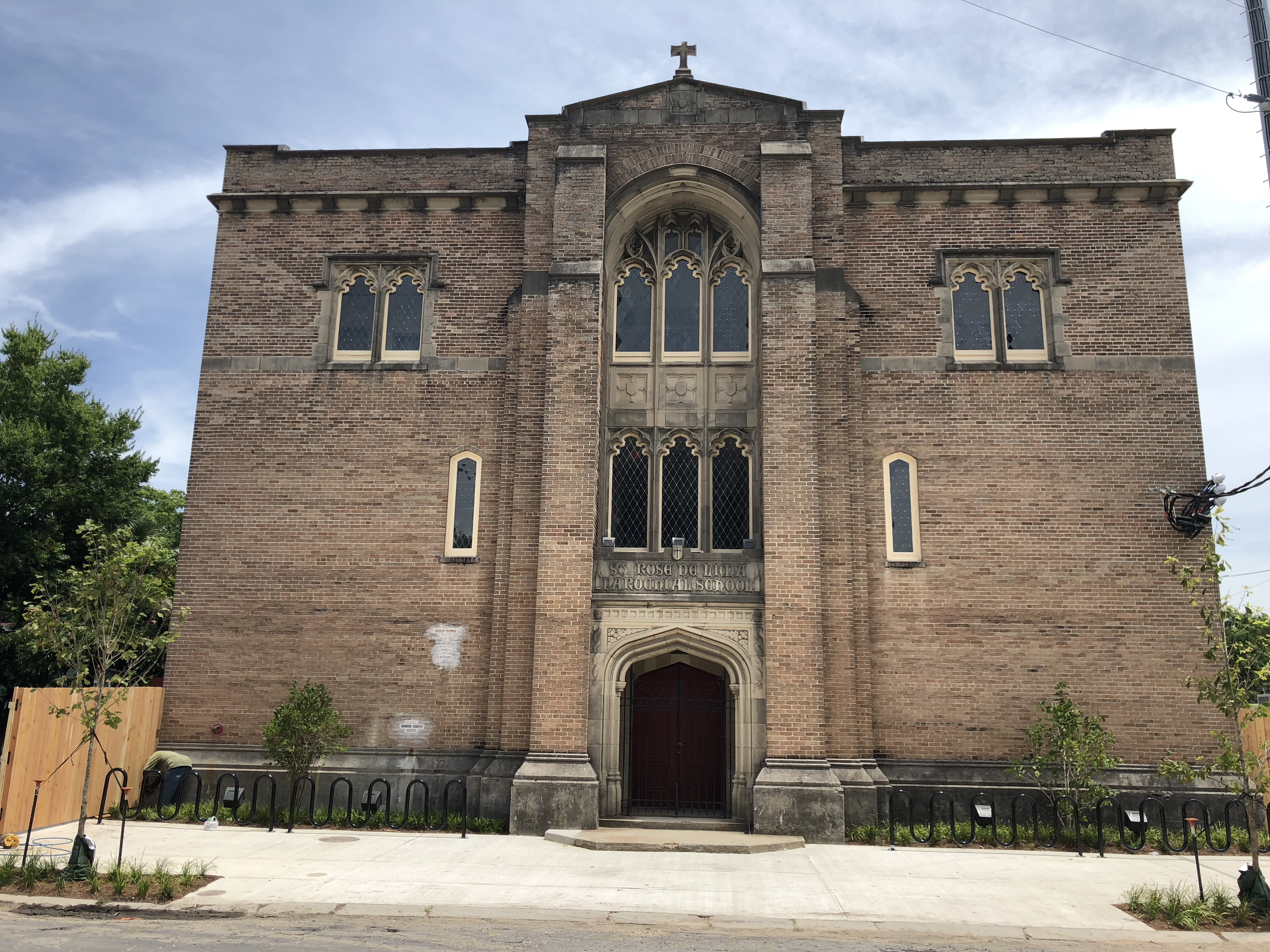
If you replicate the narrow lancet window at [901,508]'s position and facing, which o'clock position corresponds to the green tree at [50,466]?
The green tree is roughly at 3 o'clock from the narrow lancet window.

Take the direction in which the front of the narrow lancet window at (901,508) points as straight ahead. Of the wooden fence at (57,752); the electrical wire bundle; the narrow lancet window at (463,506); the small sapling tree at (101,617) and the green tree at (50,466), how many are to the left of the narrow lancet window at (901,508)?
1

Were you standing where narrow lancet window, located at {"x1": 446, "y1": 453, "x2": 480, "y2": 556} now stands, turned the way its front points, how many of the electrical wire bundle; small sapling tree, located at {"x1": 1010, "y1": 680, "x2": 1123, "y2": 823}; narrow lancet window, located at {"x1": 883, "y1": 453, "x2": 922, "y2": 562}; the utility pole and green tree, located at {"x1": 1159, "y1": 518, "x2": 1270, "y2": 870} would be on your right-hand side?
0

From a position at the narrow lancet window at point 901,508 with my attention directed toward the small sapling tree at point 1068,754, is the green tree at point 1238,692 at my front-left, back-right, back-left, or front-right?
front-right

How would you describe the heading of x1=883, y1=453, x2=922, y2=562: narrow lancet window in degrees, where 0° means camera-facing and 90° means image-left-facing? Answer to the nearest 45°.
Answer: approximately 0°

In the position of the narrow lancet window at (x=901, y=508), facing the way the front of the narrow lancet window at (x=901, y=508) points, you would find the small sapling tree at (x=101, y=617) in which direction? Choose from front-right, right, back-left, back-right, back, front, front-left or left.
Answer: front-right

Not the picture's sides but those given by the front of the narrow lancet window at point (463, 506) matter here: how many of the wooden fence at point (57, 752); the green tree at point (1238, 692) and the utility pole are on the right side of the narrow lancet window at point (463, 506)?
1

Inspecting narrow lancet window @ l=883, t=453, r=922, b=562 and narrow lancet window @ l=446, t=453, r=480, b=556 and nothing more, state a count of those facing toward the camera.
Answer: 2

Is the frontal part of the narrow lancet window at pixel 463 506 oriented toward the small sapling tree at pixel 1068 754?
no

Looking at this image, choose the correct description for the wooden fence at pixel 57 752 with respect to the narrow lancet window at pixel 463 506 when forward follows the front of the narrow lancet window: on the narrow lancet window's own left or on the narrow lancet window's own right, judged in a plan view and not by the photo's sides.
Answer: on the narrow lancet window's own right

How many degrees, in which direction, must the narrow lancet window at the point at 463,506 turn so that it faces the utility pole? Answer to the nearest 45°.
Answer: approximately 90° to its left

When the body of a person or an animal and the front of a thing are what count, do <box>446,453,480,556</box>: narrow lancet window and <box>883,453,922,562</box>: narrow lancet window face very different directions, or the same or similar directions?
same or similar directions

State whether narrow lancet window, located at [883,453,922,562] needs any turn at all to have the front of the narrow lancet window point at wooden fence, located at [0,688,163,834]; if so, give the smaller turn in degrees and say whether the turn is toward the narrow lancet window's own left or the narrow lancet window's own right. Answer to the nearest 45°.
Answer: approximately 90° to the narrow lancet window's own right

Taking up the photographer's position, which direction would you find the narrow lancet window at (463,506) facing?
facing the viewer

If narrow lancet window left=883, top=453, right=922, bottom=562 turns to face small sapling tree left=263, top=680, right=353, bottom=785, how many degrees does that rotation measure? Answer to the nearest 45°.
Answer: approximately 90° to its right

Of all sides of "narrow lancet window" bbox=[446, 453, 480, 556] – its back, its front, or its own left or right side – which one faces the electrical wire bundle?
left
